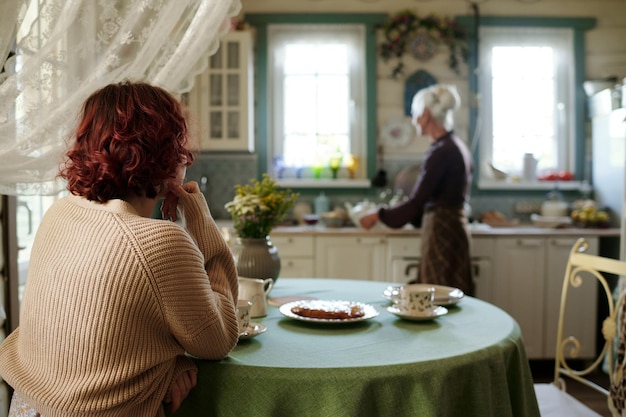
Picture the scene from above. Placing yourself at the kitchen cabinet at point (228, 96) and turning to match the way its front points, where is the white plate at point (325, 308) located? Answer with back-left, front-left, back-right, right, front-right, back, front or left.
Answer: front

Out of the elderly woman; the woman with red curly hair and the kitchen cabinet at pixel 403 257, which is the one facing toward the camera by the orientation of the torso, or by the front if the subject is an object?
the kitchen cabinet

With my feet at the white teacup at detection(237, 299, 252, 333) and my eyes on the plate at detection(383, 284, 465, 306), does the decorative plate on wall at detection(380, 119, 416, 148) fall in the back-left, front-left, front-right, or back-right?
front-left

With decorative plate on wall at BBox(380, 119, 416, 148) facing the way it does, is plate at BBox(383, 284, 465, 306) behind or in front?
in front

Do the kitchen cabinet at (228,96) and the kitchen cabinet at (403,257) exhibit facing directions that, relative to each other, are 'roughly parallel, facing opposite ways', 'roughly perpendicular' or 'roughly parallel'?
roughly parallel

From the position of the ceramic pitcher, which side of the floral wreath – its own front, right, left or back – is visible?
front

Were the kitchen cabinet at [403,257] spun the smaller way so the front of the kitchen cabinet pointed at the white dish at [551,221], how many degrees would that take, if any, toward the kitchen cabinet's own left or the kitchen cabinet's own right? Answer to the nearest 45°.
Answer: approximately 135° to the kitchen cabinet's own left

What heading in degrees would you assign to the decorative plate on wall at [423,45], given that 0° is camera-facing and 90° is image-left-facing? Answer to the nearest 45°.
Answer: approximately 0°

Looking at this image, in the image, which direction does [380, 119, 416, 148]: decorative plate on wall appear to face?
toward the camera

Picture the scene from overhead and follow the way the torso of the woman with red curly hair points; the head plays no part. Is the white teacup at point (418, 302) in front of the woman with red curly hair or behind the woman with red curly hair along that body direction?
in front

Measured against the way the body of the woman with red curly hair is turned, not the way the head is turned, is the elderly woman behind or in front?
in front

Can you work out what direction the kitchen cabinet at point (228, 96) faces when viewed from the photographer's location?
facing the viewer

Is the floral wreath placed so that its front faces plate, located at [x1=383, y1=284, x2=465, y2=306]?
yes

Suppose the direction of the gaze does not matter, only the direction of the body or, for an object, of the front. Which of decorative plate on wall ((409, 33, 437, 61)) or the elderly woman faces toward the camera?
the decorative plate on wall
